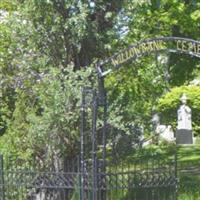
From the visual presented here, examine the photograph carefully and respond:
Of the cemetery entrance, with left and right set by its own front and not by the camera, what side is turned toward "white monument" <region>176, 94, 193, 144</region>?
back

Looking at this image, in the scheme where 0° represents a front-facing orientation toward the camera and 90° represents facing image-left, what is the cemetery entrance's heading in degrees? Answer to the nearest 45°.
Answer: approximately 0°
